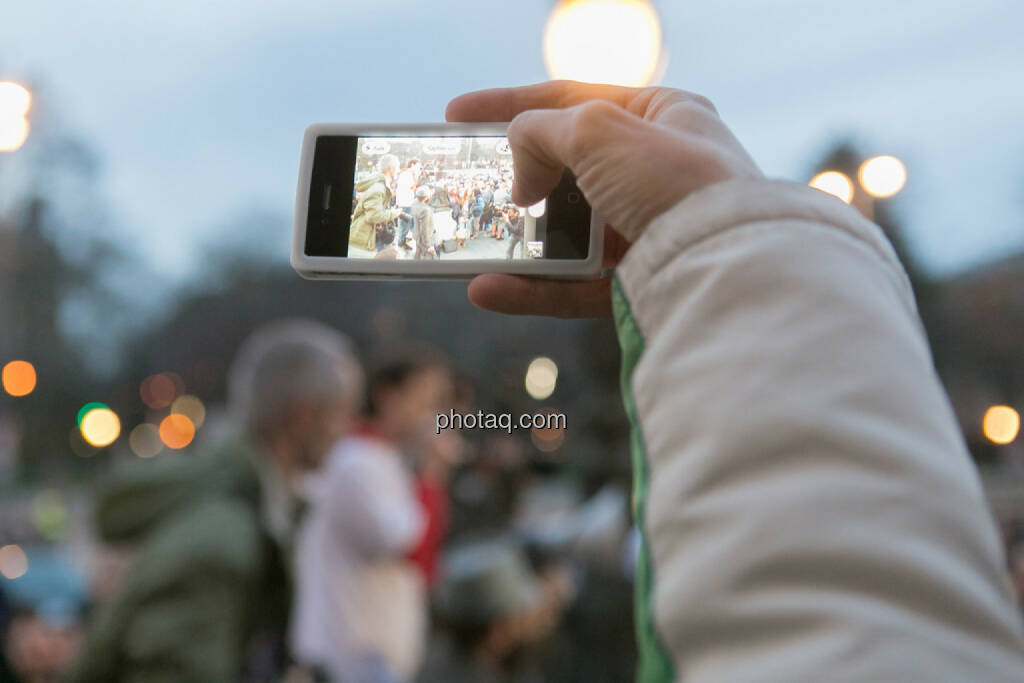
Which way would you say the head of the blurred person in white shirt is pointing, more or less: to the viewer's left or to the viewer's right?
to the viewer's right

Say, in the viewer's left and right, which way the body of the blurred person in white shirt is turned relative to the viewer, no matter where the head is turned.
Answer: facing to the right of the viewer

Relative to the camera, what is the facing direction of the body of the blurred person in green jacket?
to the viewer's right

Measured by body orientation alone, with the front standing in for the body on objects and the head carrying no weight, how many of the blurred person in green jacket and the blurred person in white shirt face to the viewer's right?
2
